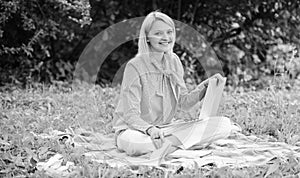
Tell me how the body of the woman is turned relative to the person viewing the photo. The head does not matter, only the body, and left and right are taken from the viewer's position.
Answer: facing the viewer and to the right of the viewer
